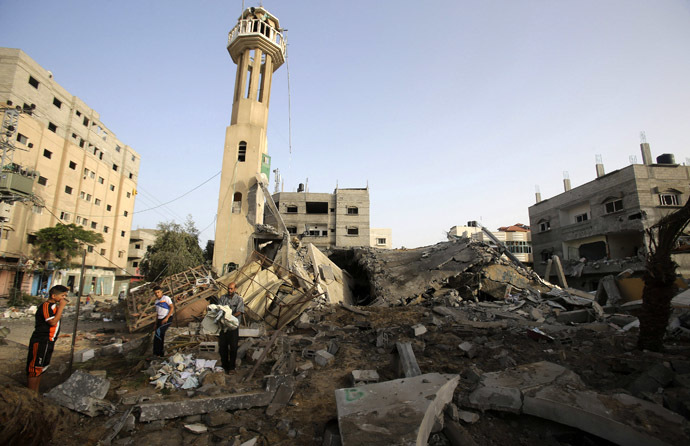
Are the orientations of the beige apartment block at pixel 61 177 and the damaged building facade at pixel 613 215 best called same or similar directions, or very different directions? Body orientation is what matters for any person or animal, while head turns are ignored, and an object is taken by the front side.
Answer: very different directions

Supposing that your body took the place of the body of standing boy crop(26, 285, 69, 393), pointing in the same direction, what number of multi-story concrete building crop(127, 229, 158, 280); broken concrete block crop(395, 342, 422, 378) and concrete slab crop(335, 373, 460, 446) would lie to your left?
1

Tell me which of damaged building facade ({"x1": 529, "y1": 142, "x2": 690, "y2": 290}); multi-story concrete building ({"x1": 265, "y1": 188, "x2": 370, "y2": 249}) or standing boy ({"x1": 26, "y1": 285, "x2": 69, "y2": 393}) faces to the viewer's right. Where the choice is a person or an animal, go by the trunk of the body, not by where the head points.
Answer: the standing boy

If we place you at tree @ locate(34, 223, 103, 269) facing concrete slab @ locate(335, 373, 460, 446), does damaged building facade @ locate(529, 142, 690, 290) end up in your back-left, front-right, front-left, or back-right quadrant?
front-left

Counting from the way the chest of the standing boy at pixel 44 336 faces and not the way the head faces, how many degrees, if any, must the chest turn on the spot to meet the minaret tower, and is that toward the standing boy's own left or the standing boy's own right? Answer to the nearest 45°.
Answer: approximately 45° to the standing boy's own left

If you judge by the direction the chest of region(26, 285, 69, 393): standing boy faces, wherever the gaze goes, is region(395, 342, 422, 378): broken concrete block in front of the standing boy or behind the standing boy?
in front

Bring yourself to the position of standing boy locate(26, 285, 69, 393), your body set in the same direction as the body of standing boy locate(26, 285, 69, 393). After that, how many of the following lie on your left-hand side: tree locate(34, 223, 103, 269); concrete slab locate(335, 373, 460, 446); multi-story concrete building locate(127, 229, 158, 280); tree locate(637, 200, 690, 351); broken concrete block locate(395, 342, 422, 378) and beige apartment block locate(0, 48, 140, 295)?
3

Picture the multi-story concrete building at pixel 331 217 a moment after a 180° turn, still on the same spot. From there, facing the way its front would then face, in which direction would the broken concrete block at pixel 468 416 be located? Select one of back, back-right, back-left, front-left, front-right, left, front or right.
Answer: back

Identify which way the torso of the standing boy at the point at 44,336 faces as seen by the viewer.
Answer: to the viewer's right

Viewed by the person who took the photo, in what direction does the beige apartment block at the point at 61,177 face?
facing the viewer and to the right of the viewer

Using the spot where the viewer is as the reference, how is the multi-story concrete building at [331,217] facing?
facing the viewer

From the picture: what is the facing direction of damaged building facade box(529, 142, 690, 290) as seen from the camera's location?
facing the viewer and to the left of the viewer
